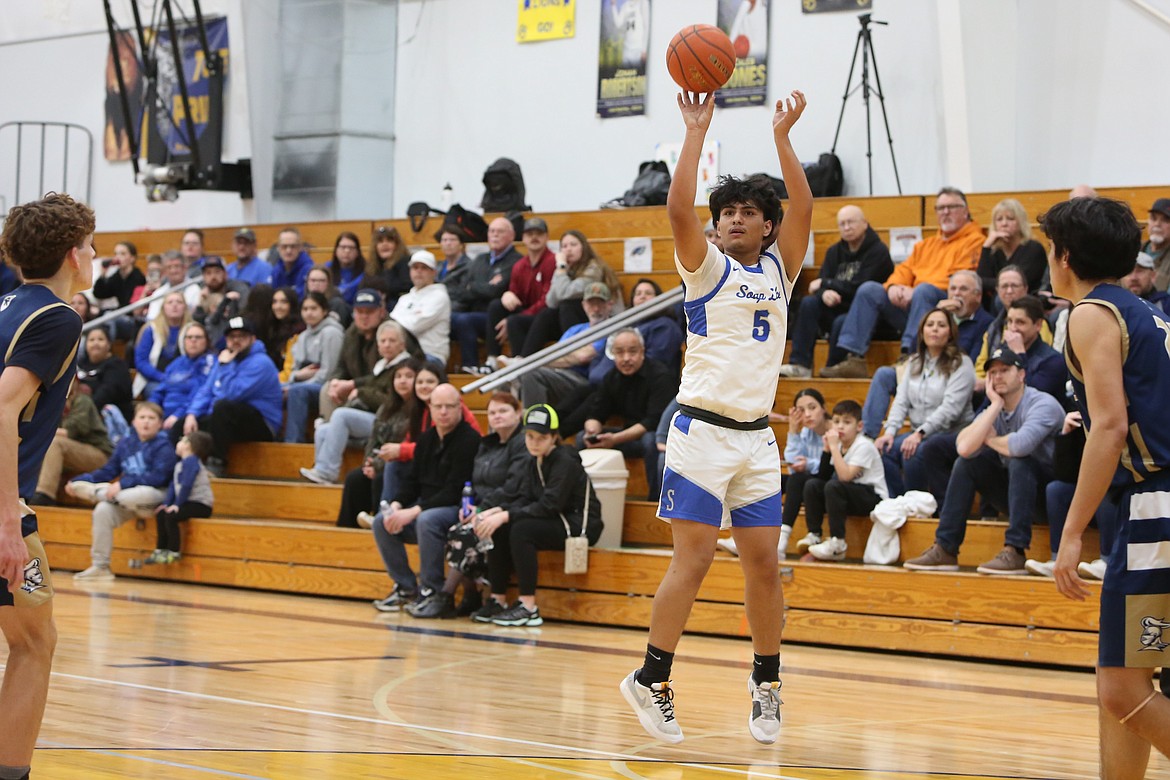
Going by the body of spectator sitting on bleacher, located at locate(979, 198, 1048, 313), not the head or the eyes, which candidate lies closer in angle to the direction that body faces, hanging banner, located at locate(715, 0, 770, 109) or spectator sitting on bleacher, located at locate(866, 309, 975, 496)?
the spectator sitting on bleacher

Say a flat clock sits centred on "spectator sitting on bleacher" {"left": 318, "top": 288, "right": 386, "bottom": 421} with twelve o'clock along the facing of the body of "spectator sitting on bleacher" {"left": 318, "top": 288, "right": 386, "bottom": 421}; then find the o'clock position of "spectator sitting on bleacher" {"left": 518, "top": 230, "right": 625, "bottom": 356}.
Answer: "spectator sitting on bleacher" {"left": 518, "top": 230, "right": 625, "bottom": 356} is roughly at 8 o'clock from "spectator sitting on bleacher" {"left": 318, "top": 288, "right": 386, "bottom": 421}.

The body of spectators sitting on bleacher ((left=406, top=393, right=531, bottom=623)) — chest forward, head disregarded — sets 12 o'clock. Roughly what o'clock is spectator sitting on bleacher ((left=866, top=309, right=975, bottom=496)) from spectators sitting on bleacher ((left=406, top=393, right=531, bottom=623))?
spectator sitting on bleacher ((left=866, top=309, right=975, bottom=496)) is roughly at 8 o'clock from spectators sitting on bleacher ((left=406, top=393, right=531, bottom=623)).

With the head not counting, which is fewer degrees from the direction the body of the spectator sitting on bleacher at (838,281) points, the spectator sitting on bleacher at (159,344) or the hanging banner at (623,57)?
the spectator sitting on bleacher

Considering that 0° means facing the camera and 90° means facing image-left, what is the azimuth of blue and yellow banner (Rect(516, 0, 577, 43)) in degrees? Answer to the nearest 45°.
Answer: approximately 0°

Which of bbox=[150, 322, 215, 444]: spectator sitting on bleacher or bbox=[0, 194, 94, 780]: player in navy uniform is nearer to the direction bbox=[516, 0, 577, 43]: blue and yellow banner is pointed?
the player in navy uniform

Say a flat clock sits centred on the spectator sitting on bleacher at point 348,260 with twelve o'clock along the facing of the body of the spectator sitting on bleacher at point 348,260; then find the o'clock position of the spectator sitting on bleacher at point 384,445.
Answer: the spectator sitting on bleacher at point 384,445 is roughly at 12 o'clock from the spectator sitting on bleacher at point 348,260.
